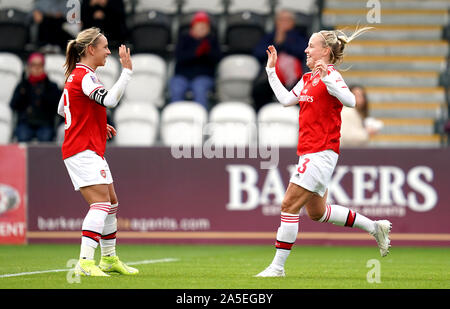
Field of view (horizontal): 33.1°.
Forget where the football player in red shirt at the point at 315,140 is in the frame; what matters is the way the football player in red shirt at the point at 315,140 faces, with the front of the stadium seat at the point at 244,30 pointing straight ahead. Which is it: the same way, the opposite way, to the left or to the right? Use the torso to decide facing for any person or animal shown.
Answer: to the right

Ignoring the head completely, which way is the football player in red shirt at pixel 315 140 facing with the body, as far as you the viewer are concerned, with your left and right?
facing to the left of the viewer

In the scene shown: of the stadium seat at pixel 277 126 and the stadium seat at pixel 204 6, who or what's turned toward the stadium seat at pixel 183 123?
the stadium seat at pixel 204 6

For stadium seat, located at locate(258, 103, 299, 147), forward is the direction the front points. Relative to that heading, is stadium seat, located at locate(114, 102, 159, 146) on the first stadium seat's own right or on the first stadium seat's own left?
on the first stadium seat's own right

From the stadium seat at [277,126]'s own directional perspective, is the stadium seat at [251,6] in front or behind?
behind

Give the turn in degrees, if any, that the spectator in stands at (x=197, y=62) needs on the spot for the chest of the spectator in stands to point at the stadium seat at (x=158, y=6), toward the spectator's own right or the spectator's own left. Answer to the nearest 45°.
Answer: approximately 180°

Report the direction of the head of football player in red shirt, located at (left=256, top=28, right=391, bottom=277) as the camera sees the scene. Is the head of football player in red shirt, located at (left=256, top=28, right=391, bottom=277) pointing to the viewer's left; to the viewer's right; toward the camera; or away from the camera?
to the viewer's left

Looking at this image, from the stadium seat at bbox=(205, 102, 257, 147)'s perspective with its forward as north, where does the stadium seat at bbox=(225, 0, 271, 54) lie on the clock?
the stadium seat at bbox=(225, 0, 271, 54) is roughly at 6 o'clock from the stadium seat at bbox=(205, 102, 257, 147).

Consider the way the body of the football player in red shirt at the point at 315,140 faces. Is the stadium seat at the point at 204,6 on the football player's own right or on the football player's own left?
on the football player's own right
